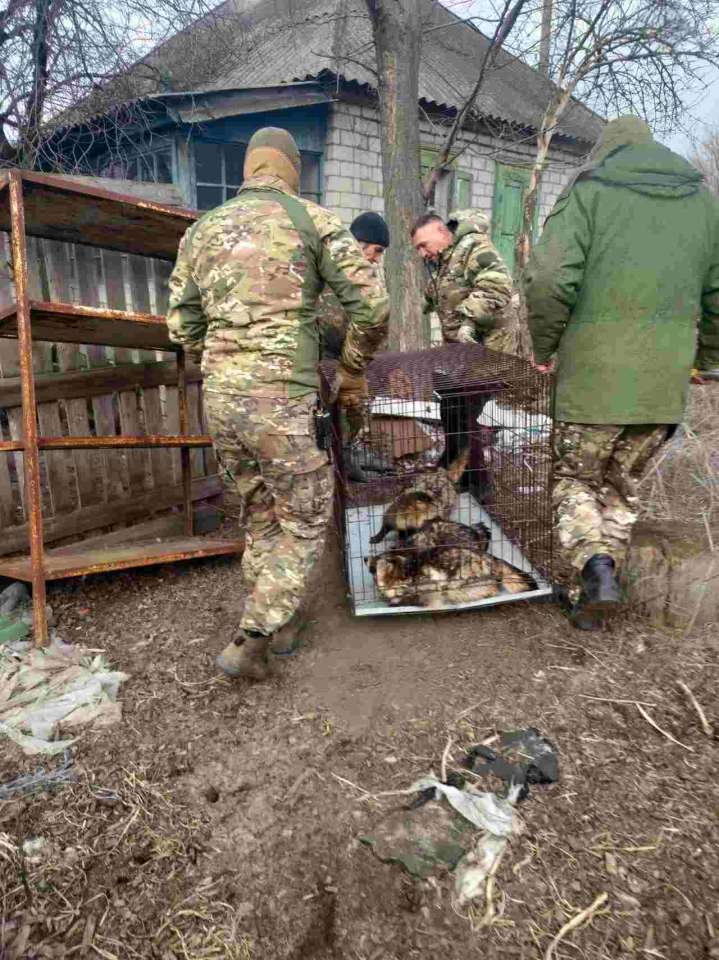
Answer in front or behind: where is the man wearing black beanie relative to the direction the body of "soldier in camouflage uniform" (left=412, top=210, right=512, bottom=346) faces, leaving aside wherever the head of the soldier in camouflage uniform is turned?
in front

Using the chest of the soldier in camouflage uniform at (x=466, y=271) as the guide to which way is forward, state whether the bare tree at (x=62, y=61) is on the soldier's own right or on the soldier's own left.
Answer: on the soldier's own right

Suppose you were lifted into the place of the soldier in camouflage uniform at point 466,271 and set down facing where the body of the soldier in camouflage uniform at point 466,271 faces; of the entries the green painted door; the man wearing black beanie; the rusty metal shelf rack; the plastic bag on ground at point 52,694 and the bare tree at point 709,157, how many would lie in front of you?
3

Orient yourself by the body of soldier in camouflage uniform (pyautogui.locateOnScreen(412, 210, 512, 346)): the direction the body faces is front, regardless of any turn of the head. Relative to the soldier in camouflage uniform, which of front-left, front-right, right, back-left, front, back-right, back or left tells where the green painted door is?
back-right

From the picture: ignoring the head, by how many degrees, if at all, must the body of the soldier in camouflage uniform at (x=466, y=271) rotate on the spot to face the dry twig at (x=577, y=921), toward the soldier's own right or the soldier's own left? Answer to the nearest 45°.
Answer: approximately 45° to the soldier's own left

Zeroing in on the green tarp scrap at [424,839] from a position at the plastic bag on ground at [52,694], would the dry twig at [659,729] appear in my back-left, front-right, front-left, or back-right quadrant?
front-left

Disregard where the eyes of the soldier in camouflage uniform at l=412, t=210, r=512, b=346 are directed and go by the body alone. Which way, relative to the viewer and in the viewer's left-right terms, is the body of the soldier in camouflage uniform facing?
facing the viewer and to the left of the viewer

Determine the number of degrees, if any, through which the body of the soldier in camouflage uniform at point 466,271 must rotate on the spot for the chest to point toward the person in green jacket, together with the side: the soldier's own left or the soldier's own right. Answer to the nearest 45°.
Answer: approximately 45° to the soldier's own left

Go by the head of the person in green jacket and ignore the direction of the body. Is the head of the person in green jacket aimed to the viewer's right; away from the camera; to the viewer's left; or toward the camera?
away from the camera

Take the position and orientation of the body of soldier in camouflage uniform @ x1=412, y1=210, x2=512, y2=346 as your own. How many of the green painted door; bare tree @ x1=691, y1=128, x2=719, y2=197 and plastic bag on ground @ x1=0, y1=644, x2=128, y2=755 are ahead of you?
1

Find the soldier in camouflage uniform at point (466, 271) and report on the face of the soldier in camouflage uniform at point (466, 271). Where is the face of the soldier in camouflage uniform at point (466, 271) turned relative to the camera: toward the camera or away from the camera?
toward the camera

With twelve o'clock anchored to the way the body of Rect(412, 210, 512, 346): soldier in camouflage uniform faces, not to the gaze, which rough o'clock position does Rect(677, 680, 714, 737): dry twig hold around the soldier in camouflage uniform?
The dry twig is roughly at 10 o'clock from the soldier in camouflage uniform.

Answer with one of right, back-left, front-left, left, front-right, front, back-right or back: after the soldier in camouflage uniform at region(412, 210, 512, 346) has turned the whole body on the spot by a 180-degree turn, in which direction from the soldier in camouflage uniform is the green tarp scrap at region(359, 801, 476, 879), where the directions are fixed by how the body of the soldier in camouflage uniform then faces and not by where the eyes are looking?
back-right
